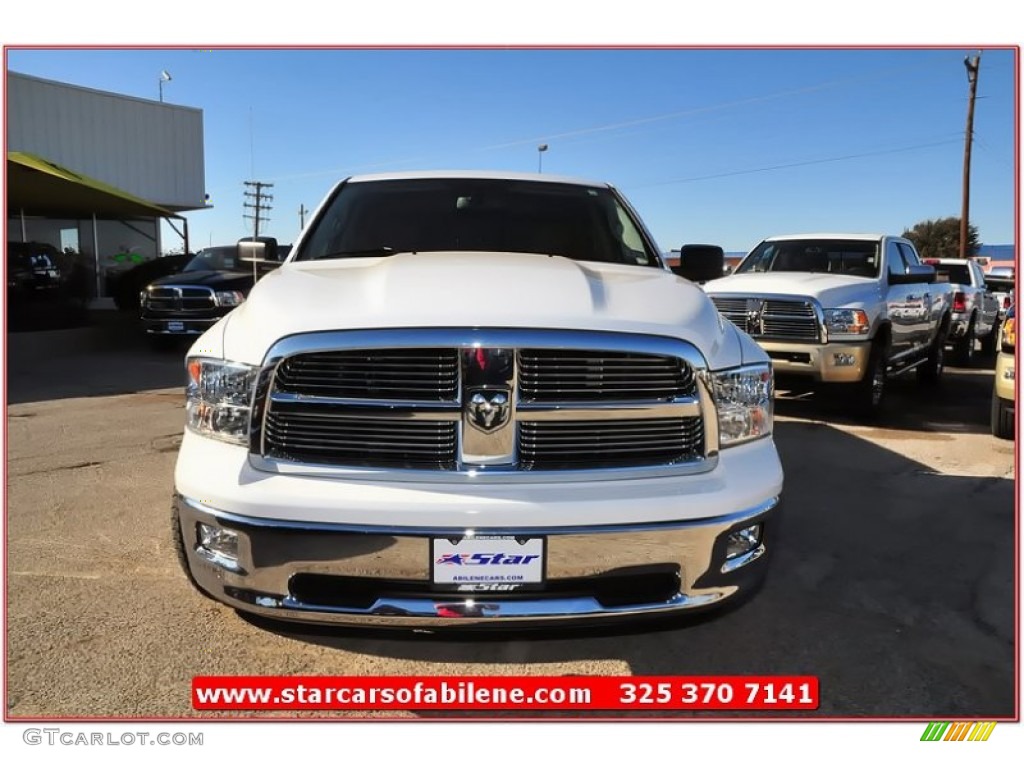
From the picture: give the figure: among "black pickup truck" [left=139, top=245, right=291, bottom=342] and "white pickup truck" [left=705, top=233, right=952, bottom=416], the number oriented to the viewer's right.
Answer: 0

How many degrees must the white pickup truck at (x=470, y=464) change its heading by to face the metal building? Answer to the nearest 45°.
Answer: approximately 135° to its right

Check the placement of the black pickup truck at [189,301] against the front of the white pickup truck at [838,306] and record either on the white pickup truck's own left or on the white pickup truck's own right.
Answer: on the white pickup truck's own right

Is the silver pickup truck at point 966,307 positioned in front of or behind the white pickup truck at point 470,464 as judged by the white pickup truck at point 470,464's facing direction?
behind

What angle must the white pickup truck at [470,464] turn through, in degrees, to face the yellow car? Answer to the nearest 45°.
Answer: approximately 135° to its left

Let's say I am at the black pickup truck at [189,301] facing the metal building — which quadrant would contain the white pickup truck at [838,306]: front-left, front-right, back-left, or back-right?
back-right

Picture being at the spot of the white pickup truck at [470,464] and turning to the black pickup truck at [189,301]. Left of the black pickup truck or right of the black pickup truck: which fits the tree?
right

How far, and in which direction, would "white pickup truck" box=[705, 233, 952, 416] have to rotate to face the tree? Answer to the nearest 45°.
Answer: approximately 135° to its right

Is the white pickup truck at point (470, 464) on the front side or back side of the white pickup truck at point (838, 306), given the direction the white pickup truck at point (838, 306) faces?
on the front side

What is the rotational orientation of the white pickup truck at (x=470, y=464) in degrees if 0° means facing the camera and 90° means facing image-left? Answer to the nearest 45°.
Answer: approximately 0°

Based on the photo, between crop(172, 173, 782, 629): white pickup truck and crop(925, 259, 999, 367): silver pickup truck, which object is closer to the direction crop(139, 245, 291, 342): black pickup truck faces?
the white pickup truck

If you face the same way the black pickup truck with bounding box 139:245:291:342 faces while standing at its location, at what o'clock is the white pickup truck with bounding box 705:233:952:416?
The white pickup truck is roughly at 9 o'clock from the black pickup truck.

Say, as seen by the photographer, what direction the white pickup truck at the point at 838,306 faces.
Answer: facing the viewer and to the left of the viewer
